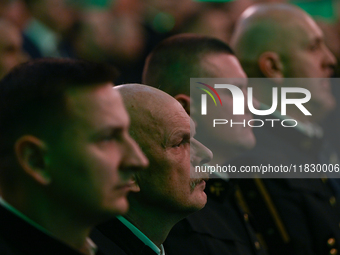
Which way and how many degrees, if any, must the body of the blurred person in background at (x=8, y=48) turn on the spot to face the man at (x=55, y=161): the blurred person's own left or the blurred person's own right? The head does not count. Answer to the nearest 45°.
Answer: approximately 90° to the blurred person's own right

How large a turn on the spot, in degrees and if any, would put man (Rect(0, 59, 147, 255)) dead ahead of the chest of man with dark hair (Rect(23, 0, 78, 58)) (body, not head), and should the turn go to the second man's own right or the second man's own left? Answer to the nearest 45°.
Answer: approximately 45° to the second man's own right

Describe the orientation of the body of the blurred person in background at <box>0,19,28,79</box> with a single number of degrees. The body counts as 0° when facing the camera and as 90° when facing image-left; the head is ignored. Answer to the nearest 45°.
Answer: approximately 270°

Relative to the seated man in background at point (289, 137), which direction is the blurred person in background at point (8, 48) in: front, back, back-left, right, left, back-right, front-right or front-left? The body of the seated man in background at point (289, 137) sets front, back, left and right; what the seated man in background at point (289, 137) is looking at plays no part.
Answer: back

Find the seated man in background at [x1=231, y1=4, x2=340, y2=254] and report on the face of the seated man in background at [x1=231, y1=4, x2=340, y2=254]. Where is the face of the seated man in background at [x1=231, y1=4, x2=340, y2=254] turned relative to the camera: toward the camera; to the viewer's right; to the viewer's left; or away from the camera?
to the viewer's right

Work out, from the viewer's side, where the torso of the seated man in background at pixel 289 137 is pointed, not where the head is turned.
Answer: to the viewer's right

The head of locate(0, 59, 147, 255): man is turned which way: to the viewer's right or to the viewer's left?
to the viewer's right

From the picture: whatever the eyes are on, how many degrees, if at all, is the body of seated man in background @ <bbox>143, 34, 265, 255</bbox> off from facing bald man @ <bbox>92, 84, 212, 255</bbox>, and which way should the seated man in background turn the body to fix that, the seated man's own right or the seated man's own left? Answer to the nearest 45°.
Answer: approximately 90° to the seated man's own right

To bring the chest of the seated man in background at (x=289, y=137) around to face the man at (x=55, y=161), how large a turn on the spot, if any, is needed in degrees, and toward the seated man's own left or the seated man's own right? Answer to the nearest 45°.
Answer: approximately 90° to the seated man's own right

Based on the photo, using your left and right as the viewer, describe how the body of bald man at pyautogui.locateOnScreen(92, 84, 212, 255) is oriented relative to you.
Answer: facing to the right of the viewer

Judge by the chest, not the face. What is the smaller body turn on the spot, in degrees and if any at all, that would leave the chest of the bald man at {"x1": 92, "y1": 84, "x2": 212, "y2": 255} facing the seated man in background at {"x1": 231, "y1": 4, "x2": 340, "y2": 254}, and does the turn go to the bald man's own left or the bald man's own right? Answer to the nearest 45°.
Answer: approximately 45° to the bald man's own left

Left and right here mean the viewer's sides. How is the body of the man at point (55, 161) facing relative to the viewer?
facing to the right of the viewer

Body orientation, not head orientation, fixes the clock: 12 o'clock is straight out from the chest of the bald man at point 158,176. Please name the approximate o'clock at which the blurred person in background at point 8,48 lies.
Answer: The blurred person in background is roughly at 8 o'clock from the bald man.
